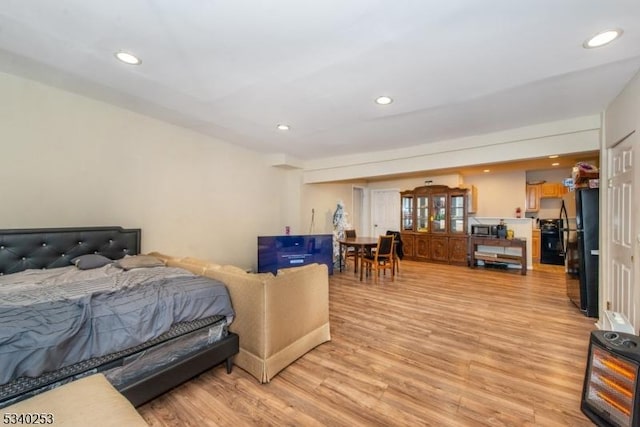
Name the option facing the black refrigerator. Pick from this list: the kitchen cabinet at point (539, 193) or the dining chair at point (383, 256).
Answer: the kitchen cabinet

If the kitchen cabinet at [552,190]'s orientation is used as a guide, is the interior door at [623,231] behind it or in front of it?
in front

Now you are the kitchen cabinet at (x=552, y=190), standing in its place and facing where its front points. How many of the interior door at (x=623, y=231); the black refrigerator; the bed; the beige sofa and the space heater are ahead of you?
5

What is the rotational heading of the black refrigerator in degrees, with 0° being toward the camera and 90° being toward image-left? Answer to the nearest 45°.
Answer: approximately 90°

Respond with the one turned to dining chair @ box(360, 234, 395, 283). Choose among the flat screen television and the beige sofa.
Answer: the beige sofa

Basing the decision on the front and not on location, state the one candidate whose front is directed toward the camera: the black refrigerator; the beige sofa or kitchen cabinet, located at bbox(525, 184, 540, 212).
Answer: the kitchen cabinet

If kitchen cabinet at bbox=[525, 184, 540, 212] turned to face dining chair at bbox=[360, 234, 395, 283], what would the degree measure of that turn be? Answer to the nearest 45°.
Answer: approximately 45° to its right

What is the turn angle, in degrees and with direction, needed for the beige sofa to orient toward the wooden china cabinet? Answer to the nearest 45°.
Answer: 0° — it already faces it

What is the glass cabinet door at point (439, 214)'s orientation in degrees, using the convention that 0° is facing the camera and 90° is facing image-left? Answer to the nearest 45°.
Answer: approximately 0°

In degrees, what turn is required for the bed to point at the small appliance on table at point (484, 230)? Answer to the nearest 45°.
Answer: approximately 45° to its left

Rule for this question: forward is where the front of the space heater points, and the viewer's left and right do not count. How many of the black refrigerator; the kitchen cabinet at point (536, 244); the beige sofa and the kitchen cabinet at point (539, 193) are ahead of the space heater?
1
